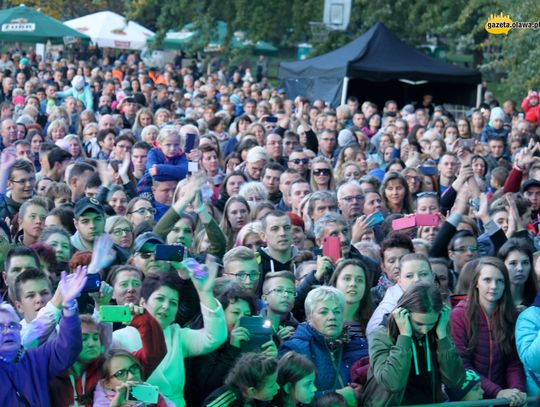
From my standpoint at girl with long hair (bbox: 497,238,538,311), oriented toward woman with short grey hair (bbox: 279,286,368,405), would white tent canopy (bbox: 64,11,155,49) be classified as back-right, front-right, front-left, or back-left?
back-right

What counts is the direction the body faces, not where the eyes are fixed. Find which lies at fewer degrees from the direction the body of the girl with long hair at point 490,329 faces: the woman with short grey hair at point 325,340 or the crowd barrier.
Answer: the crowd barrier

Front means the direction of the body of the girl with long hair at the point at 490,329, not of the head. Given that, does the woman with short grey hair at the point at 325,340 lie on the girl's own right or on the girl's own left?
on the girl's own right

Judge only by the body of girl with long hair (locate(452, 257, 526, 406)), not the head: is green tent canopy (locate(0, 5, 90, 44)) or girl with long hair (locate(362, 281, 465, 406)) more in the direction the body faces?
the girl with long hair

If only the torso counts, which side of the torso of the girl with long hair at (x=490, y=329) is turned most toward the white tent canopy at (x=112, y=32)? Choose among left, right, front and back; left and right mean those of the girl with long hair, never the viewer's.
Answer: back

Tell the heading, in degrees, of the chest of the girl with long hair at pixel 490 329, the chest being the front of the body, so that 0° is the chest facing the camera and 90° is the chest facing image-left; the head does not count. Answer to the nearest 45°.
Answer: approximately 315°

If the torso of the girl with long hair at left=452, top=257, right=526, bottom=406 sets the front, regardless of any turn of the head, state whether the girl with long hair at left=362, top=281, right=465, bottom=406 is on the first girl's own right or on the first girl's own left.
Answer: on the first girl's own right

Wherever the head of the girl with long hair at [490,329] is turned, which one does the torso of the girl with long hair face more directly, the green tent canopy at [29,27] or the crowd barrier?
the crowd barrier

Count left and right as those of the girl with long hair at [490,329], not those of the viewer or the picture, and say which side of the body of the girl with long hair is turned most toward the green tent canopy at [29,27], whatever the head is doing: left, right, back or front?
back

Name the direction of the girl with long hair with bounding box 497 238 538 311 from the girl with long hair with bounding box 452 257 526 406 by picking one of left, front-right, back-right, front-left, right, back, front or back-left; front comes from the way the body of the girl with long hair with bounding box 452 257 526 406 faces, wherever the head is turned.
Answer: back-left
